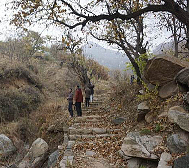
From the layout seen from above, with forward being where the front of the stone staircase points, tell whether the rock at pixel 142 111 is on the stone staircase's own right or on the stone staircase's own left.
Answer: on the stone staircase's own left

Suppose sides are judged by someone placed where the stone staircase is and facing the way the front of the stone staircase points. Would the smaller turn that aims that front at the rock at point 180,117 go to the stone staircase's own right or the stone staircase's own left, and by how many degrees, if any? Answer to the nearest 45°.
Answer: approximately 45° to the stone staircase's own left

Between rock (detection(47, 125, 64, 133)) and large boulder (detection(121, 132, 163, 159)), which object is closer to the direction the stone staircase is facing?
the large boulder

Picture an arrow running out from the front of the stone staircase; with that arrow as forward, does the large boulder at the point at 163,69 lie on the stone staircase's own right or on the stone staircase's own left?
on the stone staircase's own left

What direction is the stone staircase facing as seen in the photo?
toward the camera
